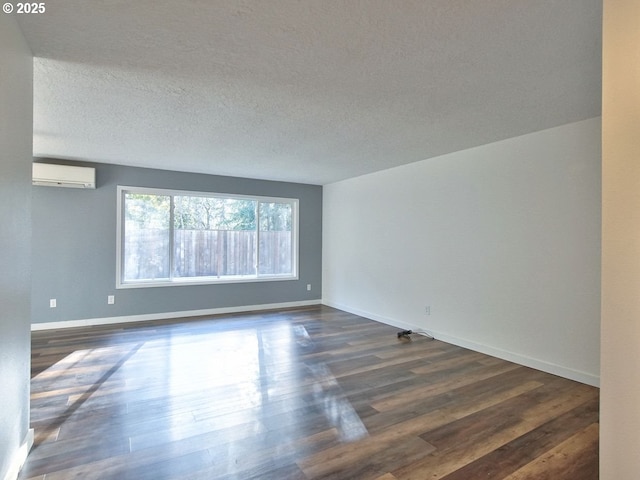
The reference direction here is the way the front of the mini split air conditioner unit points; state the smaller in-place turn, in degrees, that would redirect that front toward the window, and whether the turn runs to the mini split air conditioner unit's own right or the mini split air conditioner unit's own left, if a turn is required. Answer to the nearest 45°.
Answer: approximately 90° to the mini split air conditioner unit's own left

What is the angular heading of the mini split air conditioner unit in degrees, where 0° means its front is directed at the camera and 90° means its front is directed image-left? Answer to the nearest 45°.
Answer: approximately 0°
